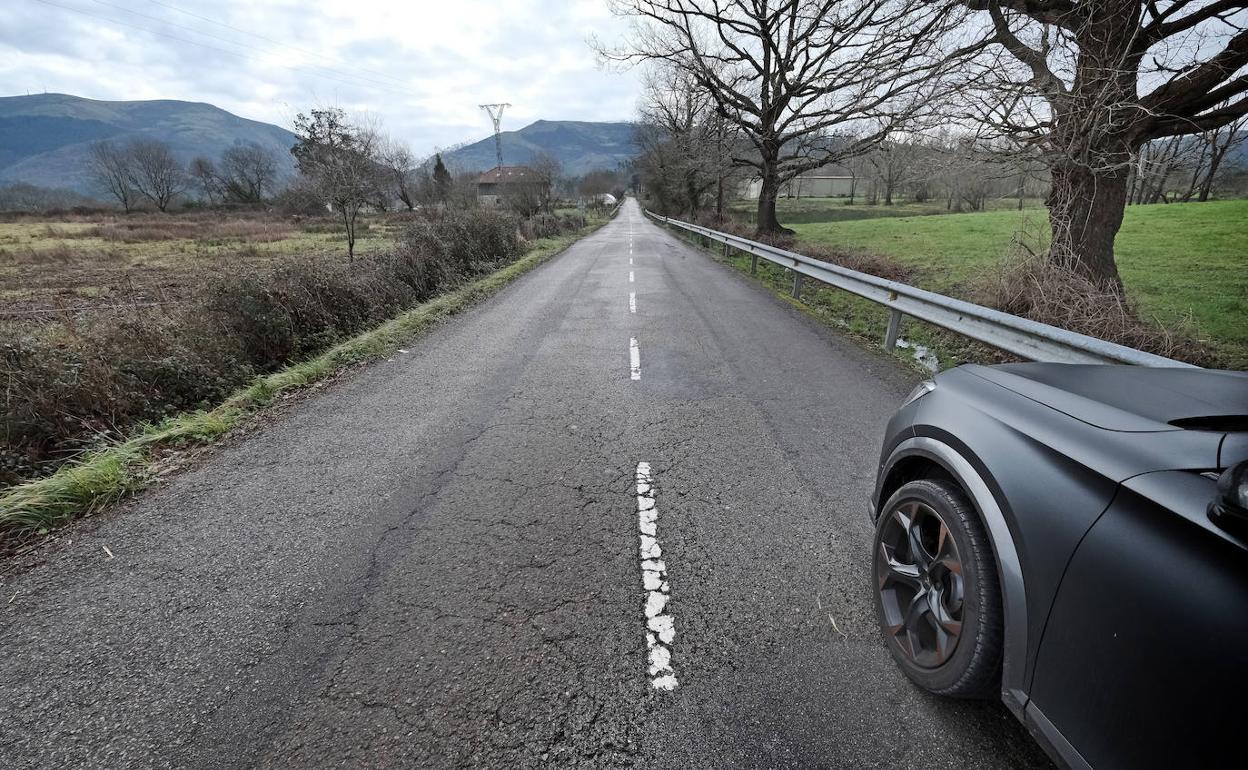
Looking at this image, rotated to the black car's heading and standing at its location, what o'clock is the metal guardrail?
The metal guardrail is roughly at 1 o'clock from the black car.

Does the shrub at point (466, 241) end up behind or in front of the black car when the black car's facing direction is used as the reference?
in front

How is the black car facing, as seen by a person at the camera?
facing away from the viewer and to the left of the viewer

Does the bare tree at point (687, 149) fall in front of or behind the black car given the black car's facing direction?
in front

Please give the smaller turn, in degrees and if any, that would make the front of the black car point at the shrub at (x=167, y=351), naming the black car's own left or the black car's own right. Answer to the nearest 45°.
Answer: approximately 45° to the black car's own left

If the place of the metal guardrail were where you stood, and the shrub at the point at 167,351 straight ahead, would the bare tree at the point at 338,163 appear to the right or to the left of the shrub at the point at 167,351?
right

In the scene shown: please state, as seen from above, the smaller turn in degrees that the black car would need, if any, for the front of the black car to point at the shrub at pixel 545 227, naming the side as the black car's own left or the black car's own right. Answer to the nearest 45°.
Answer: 0° — it already faces it
